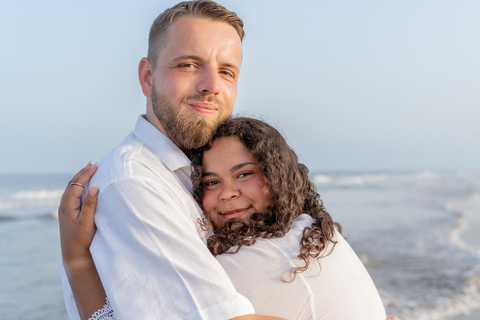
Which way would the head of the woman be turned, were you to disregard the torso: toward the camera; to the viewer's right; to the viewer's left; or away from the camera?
toward the camera

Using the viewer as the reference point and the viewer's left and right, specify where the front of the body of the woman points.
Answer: facing to the left of the viewer
